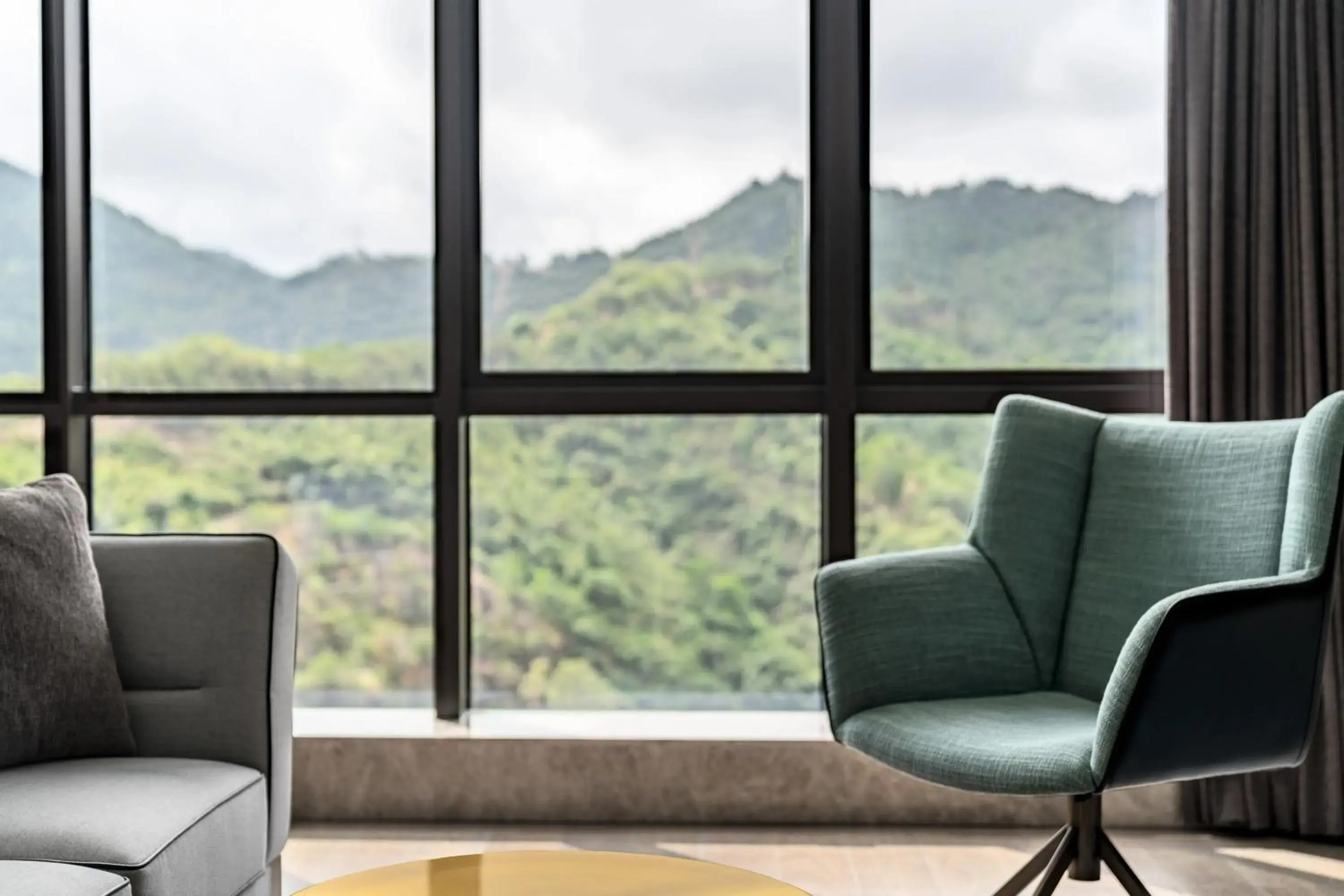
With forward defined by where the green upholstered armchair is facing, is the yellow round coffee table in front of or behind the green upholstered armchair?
in front

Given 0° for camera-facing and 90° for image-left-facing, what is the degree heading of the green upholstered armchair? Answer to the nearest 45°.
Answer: approximately 45°

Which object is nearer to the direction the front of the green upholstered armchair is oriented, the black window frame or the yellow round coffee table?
the yellow round coffee table

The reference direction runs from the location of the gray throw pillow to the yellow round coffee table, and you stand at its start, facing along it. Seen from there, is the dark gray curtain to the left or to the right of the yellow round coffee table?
left

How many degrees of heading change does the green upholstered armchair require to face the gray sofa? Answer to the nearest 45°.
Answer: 0° — it already faces it

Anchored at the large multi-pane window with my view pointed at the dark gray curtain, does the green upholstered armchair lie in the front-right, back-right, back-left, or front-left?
front-right

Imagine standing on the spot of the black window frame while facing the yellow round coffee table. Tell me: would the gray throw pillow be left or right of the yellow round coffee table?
right

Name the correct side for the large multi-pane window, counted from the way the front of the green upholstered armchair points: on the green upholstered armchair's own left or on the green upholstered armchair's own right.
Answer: on the green upholstered armchair's own right

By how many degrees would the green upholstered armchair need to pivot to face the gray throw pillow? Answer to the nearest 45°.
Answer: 0° — it already faces it

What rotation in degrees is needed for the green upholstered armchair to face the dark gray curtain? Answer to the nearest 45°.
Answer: approximately 180°

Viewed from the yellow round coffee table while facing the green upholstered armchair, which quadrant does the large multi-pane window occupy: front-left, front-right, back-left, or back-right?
front-left

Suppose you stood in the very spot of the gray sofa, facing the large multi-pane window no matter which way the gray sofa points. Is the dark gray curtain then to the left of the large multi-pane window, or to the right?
right
